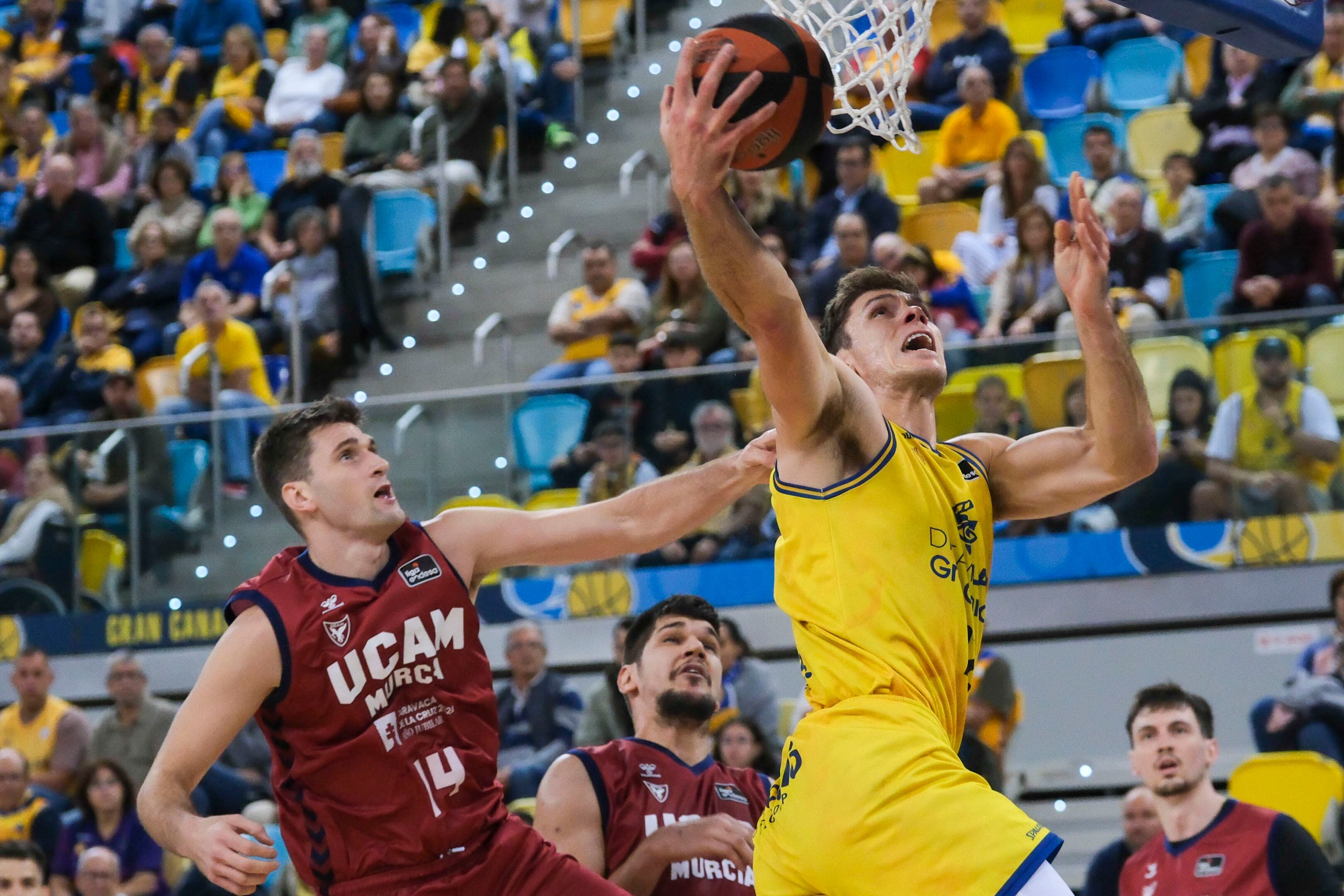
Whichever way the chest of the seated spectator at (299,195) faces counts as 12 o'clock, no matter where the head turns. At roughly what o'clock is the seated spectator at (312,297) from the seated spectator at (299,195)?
the seated spectator at (312,297) is roughly at 12 o'clock from the seated spectator at (299,195).

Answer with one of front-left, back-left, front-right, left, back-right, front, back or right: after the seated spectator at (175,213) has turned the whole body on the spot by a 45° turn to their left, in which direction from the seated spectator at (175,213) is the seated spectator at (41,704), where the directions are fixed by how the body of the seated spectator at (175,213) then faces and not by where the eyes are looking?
front-right

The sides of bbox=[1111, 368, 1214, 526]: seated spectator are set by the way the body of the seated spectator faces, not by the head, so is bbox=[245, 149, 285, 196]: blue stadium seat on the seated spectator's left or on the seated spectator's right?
on the seated spectator's right

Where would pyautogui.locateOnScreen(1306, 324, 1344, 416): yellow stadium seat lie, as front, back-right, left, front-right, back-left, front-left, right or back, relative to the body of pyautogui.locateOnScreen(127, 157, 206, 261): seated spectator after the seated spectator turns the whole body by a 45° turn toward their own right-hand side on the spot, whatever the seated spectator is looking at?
left

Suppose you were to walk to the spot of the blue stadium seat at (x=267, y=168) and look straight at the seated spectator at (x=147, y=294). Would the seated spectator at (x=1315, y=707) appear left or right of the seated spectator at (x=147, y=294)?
left

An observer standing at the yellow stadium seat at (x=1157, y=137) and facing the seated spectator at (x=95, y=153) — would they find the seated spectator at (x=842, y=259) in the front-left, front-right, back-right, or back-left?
front-left

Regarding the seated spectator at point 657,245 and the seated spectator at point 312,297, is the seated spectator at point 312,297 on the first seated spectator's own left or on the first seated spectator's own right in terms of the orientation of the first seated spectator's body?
on the first seated spectator's own right

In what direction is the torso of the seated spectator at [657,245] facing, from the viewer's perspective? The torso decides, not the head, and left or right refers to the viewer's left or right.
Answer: facing the viewer and to the left of the viewer

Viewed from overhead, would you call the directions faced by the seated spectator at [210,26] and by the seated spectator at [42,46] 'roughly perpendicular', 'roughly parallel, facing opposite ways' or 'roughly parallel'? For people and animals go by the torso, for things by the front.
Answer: roughly parallel

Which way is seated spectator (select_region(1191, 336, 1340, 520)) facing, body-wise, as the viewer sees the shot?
toward the camera

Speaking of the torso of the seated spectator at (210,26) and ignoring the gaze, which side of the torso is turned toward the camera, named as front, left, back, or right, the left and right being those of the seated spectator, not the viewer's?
front

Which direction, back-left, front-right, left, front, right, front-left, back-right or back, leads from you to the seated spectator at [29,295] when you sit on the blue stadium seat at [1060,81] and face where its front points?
front-right

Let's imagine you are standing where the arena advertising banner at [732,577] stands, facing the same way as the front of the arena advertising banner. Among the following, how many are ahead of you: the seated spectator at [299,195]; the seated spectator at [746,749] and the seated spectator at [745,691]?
2

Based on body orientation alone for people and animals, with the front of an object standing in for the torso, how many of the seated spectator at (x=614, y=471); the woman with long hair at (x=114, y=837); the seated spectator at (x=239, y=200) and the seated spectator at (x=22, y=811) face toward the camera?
4

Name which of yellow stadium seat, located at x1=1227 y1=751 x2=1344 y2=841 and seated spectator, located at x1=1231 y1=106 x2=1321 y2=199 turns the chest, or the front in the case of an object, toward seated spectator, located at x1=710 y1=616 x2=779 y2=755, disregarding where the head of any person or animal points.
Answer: seated spectator, located at x1=1231 y1=106 x2=1321 y2=199
